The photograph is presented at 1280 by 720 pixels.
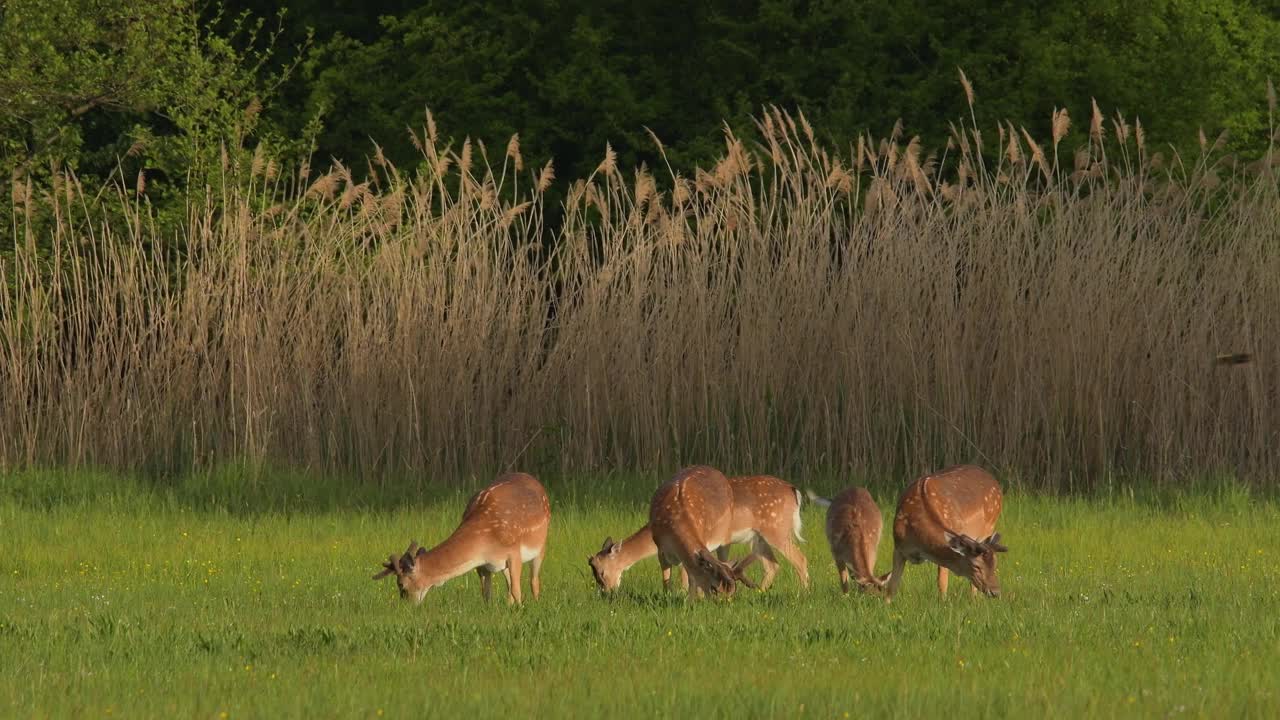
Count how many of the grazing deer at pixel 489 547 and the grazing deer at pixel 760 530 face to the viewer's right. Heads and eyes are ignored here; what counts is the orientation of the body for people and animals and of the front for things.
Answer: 0

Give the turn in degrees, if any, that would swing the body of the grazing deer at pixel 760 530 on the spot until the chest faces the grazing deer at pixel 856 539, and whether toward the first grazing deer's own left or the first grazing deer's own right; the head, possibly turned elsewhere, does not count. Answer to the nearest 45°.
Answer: approximately 135° to the first grazing deer's own left

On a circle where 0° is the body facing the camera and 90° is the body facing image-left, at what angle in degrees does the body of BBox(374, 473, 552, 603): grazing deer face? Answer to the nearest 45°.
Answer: approximately 45°

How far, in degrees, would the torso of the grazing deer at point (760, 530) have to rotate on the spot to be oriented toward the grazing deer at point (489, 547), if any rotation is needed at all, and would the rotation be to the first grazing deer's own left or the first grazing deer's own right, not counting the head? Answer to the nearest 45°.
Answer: approximately 45° to the first grazing deer's own left

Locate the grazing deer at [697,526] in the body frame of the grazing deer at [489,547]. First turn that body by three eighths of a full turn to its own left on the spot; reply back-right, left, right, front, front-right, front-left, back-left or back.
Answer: front

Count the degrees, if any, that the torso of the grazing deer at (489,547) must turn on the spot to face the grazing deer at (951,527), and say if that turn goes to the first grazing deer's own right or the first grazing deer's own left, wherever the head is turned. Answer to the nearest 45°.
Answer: approximately 135° to the first grazing deer's own left

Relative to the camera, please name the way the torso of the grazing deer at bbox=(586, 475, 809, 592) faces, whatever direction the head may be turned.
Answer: to the viewer's left

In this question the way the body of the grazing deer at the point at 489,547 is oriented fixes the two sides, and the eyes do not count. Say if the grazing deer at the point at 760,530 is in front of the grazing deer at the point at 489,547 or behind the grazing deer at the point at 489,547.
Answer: behind
